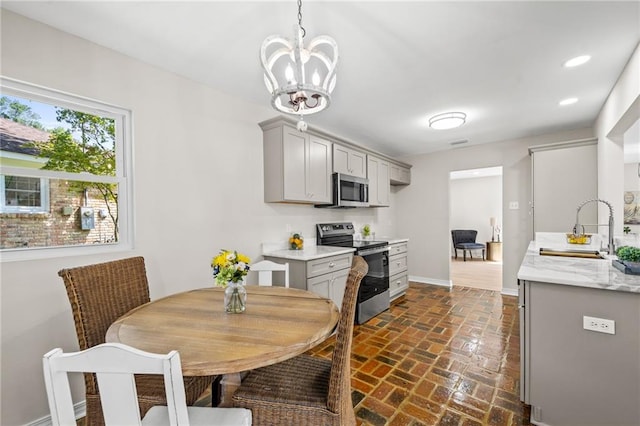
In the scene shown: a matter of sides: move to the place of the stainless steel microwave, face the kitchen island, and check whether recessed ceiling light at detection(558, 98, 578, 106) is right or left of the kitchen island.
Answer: left

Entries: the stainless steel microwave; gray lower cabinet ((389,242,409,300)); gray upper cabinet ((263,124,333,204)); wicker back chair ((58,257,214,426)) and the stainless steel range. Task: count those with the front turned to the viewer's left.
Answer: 0

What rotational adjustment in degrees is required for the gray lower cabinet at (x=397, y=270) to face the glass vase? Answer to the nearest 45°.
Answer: approximately 45° to its right

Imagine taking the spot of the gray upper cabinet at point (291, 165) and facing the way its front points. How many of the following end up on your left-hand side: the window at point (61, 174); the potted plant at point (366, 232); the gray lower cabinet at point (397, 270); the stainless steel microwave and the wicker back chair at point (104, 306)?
3

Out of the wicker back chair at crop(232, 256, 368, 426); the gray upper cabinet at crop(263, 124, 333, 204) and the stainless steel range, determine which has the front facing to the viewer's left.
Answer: the wicker back chair

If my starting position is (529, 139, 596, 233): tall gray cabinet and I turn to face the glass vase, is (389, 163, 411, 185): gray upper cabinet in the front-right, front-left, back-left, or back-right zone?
front-right

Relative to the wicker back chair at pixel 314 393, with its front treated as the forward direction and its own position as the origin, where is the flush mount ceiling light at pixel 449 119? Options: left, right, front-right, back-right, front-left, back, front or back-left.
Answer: back-right

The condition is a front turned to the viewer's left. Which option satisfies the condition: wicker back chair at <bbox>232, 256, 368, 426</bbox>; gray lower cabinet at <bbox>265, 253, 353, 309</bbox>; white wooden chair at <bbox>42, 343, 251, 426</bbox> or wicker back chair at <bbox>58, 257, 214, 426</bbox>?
wicker back chair at <bbox>232, 256, 368, 426</bbox>

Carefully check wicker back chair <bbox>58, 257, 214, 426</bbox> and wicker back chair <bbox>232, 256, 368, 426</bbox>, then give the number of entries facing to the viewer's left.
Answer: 1

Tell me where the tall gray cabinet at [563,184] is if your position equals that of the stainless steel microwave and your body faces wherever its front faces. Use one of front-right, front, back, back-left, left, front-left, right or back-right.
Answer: front-left

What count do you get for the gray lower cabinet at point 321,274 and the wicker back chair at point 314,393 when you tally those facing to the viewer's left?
1

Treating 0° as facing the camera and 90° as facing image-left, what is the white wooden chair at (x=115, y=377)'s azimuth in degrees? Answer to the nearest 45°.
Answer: approximately 225°

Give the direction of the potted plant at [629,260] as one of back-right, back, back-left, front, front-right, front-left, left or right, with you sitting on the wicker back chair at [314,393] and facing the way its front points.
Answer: back

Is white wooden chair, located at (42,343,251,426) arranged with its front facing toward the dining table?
yes

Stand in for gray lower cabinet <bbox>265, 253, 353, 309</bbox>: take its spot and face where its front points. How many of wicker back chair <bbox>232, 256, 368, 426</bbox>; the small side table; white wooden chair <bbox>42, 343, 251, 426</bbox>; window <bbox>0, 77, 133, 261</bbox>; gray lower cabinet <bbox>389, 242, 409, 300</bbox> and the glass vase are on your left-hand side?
2

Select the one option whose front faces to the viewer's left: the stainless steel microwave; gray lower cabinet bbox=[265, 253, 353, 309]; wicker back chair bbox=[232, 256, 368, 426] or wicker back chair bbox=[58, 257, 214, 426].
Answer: wicker back chair bbox=[232, 256, 368, 426]

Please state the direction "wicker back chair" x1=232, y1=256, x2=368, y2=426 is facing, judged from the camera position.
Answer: facing to the left of the viewer

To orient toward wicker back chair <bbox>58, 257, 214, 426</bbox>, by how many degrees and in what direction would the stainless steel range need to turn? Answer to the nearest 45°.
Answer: approximately 90° to its right

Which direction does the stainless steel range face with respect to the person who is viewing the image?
facing the viewer and to the right of the viewer
